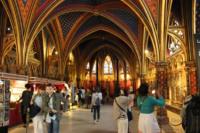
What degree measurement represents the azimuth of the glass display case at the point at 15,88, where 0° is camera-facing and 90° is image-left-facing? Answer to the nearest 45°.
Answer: approximately 315°

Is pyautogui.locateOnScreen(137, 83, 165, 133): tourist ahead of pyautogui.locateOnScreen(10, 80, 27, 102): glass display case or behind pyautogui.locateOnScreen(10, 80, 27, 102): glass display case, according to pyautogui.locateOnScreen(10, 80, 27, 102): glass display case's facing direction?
ahead

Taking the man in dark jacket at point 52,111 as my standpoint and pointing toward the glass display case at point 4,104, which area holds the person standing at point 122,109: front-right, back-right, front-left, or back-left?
back-right

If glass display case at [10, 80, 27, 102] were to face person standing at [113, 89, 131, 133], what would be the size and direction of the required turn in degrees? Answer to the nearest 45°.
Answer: approximately 45° to its right

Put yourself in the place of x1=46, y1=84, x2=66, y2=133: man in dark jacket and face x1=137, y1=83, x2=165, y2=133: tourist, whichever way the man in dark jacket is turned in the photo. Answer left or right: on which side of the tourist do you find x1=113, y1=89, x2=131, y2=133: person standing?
left
